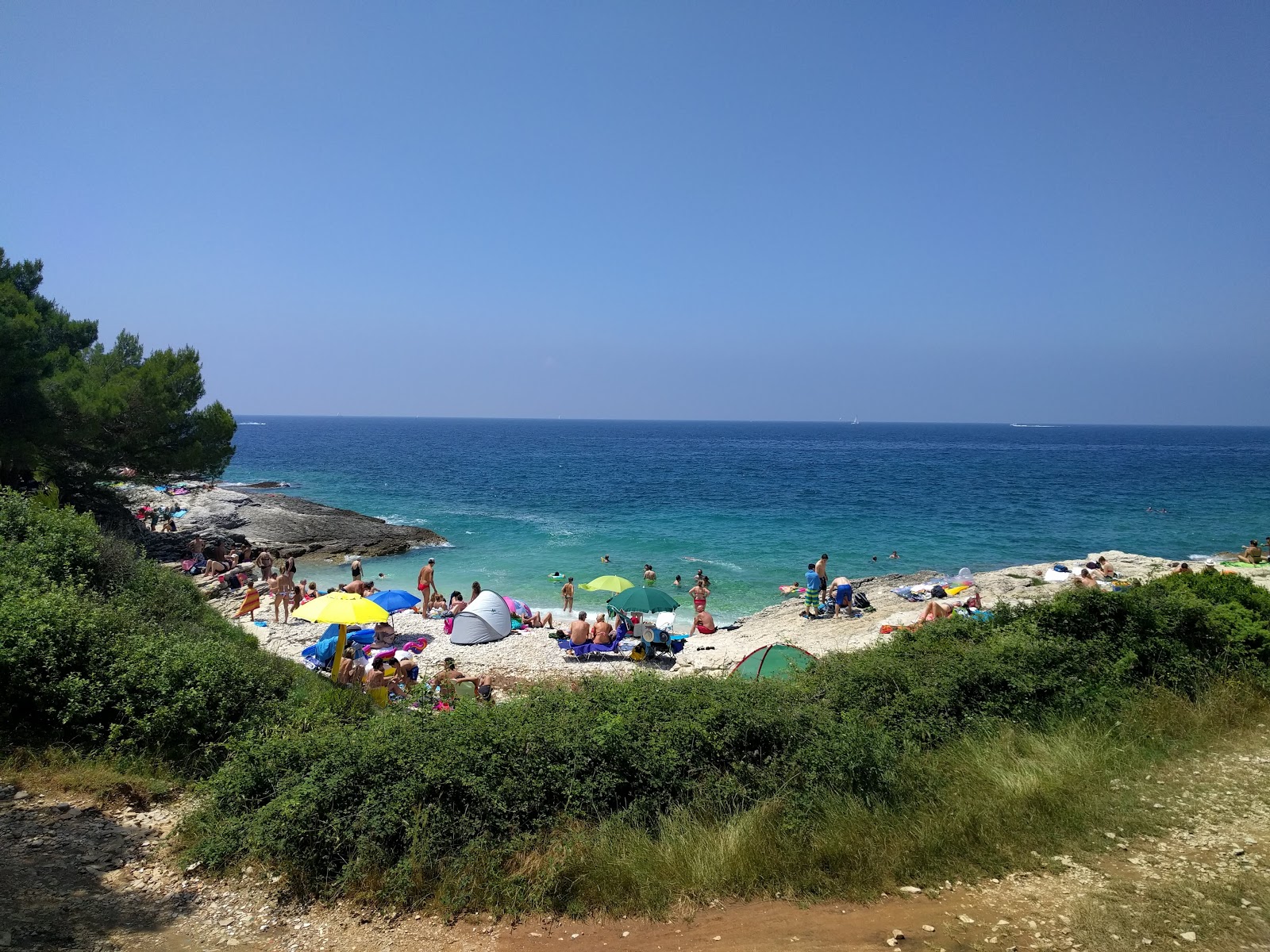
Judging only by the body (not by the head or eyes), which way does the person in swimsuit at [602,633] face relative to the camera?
away from the camera

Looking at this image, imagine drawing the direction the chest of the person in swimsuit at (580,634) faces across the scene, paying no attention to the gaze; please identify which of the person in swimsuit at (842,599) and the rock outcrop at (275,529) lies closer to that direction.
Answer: the rock outcrop

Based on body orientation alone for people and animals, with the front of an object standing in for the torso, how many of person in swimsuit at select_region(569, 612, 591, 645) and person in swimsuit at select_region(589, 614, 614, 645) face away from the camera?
2

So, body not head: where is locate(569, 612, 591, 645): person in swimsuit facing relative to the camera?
away from the camera

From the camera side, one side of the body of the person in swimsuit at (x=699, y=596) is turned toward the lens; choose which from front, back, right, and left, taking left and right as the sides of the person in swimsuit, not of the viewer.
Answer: back

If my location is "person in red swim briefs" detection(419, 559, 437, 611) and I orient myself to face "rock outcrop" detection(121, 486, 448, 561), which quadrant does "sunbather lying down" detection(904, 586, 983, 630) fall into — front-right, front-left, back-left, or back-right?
back-right

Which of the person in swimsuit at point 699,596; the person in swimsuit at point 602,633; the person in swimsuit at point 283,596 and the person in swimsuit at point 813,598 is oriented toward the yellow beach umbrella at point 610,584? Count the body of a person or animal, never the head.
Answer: the person in swimsuit at point 602,633

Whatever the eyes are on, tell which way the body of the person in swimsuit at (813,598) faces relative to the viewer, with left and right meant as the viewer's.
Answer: facing away from the viewer
